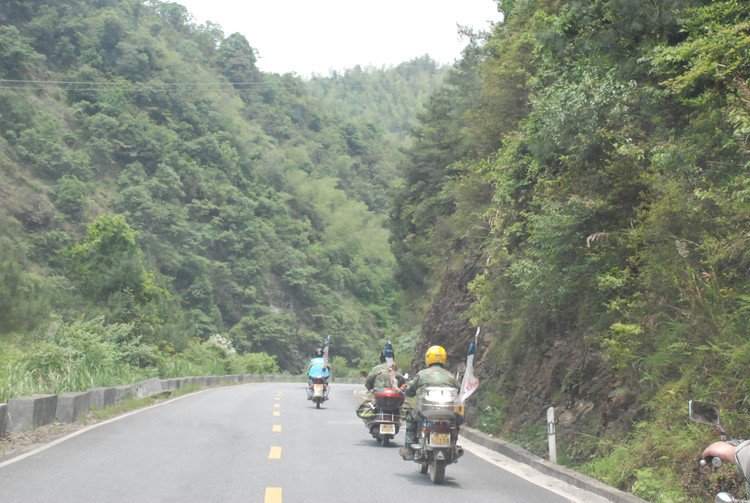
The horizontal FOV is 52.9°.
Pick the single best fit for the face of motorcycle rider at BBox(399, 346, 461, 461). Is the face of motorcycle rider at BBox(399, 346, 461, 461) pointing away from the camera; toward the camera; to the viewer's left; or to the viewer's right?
away from the camera

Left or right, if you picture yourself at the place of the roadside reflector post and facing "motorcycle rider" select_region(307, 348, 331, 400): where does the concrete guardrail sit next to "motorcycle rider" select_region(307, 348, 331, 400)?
left

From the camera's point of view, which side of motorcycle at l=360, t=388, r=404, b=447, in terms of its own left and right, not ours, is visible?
back

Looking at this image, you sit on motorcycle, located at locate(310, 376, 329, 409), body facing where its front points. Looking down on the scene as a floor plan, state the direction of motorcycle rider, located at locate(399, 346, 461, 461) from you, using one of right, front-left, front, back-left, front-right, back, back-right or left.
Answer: back

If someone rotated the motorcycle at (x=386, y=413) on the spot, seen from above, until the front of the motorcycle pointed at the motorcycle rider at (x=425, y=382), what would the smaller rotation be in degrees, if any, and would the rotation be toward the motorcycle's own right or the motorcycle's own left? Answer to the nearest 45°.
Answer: approximately 180°

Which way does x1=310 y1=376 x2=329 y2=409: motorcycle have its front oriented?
away from the camera

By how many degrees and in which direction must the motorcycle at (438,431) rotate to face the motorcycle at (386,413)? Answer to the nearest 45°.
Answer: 0° — it already faces it

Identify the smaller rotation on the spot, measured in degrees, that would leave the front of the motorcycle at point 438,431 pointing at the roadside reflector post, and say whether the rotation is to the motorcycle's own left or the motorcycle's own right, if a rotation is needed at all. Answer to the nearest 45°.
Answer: approximately 45° to the motorcycle's own right

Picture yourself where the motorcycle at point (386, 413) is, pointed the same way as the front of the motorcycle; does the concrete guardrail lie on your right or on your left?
on your left

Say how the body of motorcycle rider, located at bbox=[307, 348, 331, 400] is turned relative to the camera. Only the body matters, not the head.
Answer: away from the camera

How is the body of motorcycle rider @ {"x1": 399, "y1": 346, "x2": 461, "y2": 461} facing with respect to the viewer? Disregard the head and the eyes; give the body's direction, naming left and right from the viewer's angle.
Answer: facing away from the viewer

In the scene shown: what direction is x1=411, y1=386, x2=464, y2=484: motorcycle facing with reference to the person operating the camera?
facing away from the viewer

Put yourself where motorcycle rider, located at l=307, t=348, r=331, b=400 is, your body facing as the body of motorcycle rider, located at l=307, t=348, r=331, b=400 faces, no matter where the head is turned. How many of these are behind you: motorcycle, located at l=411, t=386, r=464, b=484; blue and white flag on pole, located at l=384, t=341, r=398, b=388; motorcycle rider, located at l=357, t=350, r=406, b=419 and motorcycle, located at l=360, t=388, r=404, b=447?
4

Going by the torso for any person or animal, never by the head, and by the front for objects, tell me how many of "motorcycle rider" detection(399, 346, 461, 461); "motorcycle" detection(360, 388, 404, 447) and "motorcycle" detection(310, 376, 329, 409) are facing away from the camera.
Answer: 3

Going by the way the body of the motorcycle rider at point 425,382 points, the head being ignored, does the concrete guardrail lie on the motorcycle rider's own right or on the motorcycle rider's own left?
on the motorcycle rider's own left
